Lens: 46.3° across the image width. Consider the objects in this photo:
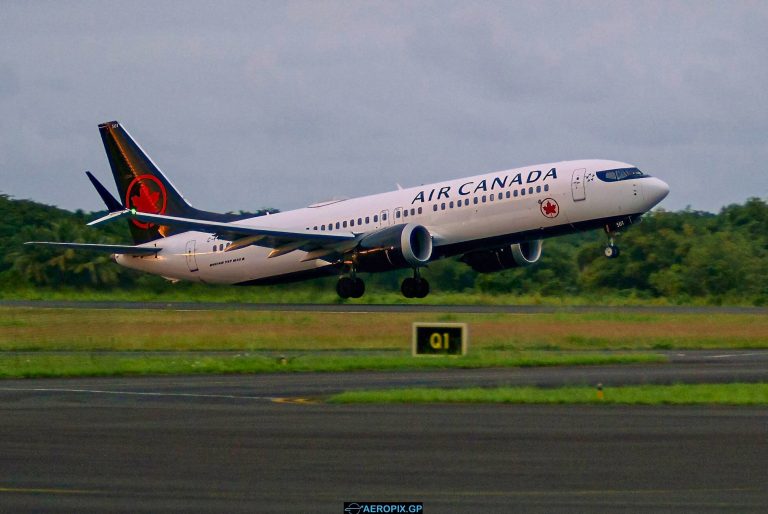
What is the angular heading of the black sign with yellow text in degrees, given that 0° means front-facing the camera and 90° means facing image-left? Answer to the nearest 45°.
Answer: approximately 0°

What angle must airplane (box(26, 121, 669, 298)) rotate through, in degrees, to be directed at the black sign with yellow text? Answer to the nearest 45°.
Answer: approximately 45° to its right

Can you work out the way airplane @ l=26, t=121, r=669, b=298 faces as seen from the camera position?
facing the viewer and to the right of the viewer

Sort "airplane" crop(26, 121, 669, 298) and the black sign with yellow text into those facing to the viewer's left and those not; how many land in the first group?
0

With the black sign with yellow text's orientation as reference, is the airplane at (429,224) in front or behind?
behind
